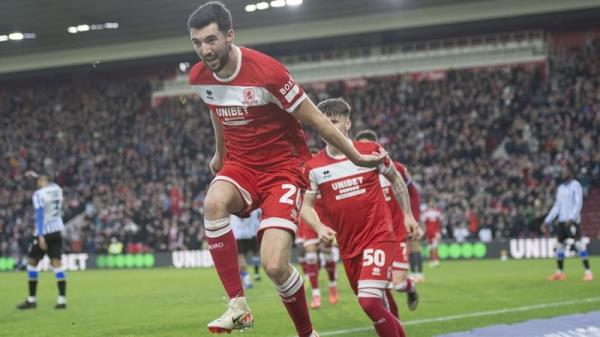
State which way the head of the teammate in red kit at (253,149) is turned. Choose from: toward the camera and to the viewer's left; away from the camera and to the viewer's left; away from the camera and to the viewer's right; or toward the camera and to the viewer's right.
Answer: toward the camera and to the viewer's left

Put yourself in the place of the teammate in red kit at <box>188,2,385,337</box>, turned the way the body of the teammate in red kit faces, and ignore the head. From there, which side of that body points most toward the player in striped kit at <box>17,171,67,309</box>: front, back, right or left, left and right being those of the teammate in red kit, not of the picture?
right

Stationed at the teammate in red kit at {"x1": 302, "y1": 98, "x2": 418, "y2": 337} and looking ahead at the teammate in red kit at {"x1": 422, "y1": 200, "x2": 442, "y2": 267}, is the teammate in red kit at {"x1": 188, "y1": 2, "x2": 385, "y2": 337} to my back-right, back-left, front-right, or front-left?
back-left

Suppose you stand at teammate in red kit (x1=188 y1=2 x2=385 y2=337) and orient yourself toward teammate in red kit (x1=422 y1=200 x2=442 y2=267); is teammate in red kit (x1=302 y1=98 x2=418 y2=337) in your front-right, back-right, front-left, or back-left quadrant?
front-right

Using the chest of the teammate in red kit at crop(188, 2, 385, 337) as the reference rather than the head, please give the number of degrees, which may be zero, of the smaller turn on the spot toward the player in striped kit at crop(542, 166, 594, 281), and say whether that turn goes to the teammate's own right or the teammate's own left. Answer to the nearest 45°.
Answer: approximately 180°

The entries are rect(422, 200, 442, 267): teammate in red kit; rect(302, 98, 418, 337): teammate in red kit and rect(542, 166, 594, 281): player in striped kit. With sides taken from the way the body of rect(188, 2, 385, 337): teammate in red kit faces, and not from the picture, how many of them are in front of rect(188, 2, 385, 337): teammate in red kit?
0

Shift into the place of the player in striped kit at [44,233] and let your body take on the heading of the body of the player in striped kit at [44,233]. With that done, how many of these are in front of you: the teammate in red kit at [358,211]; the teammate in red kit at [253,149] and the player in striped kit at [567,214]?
0

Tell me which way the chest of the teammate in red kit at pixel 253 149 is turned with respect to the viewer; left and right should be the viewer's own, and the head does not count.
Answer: facing the viewer and to the left of the viewer

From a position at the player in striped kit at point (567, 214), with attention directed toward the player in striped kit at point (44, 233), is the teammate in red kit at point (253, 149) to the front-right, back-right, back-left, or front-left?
front-left
